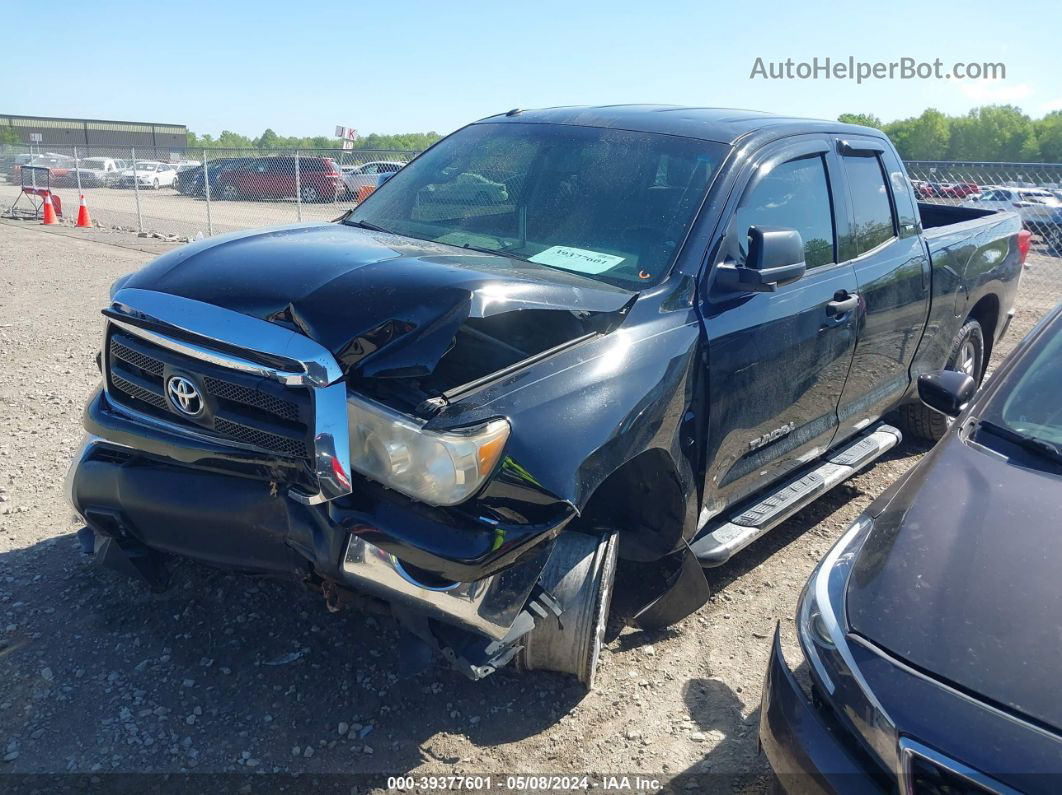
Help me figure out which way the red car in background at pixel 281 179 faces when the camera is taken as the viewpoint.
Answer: facing to the left of the viewer

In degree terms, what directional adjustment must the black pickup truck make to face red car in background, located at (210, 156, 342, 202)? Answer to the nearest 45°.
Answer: approximately 135° to its right

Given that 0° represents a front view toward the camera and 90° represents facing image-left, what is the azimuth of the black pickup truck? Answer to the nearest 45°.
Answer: approximately 45°

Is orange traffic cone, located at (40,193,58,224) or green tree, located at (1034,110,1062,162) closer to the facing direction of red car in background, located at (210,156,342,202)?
the orange traffic cone

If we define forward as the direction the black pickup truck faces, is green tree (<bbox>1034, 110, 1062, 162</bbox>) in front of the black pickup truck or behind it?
behind

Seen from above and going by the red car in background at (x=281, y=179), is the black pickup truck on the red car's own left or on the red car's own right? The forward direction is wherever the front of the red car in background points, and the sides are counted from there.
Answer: on the red car's own left

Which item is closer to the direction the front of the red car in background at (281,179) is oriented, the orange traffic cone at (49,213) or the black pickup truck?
the orange traffic cone

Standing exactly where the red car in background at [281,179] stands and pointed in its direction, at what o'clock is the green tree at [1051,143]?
The green tree is roughly at 5 o'clock from the red car in background.

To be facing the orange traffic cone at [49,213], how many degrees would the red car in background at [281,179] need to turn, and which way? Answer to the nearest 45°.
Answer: approximately 90° to its left

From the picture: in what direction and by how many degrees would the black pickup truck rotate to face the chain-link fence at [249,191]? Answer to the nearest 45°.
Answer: approximately 135° to its right

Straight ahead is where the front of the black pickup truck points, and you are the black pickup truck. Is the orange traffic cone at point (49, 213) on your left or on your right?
on your right
